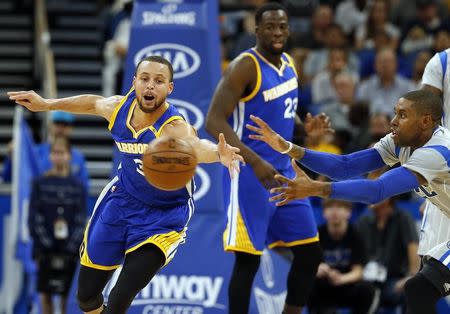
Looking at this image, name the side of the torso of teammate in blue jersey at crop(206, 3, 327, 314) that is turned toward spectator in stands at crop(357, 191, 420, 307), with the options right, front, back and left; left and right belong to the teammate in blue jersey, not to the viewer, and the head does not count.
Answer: left

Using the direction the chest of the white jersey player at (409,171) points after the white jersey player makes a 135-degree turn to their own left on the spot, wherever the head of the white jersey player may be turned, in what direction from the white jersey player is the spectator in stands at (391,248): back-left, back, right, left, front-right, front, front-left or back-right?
back-left

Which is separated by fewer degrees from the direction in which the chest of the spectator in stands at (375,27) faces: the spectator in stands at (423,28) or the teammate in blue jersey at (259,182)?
the teammate in blue jersey

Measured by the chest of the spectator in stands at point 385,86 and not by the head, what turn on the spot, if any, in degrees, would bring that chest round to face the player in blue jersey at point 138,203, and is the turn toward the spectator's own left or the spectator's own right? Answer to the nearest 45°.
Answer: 0° — they already face them

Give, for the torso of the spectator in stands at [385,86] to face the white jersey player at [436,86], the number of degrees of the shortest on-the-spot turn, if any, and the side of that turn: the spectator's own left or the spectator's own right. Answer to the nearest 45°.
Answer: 0° — they already face them

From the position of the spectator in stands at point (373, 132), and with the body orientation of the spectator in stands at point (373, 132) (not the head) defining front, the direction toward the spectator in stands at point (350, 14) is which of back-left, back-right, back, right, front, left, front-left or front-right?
back

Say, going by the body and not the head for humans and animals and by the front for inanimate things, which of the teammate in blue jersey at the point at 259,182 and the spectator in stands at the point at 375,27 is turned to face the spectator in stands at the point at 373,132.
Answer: the spectator in stands at the point at 375,27

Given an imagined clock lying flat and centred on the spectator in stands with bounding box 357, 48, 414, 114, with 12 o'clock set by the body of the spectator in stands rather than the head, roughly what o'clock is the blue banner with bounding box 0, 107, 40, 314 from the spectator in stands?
The blue banner is roughly at 2 o'clock from the spectator in stands.
